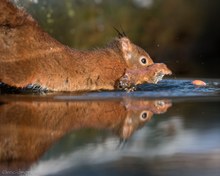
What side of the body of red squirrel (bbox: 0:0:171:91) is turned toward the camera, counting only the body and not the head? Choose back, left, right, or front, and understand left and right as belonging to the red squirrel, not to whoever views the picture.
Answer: right
